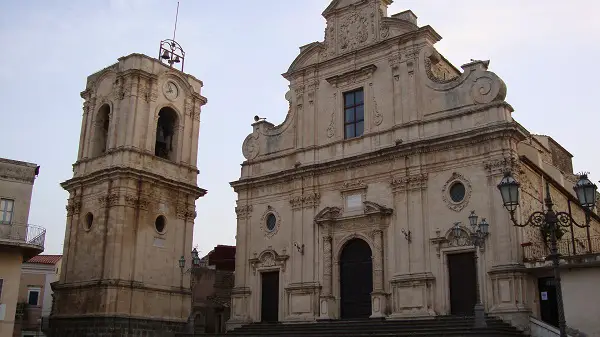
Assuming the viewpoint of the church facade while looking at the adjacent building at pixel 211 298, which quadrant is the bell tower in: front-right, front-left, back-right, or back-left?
front-left

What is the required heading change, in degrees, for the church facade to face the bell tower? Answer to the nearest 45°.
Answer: approximately 45° to its right

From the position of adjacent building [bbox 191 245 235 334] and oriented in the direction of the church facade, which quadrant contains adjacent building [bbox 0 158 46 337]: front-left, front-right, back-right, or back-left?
front-right

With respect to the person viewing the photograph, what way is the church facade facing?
facing the viewer and to the left of the viewer

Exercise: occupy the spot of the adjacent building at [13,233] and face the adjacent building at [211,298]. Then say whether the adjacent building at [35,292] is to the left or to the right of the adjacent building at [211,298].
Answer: left

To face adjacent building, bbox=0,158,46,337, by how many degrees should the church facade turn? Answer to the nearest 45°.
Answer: approximately 45° to its right

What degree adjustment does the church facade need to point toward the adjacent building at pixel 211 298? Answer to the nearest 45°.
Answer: approximately 90° to its right
